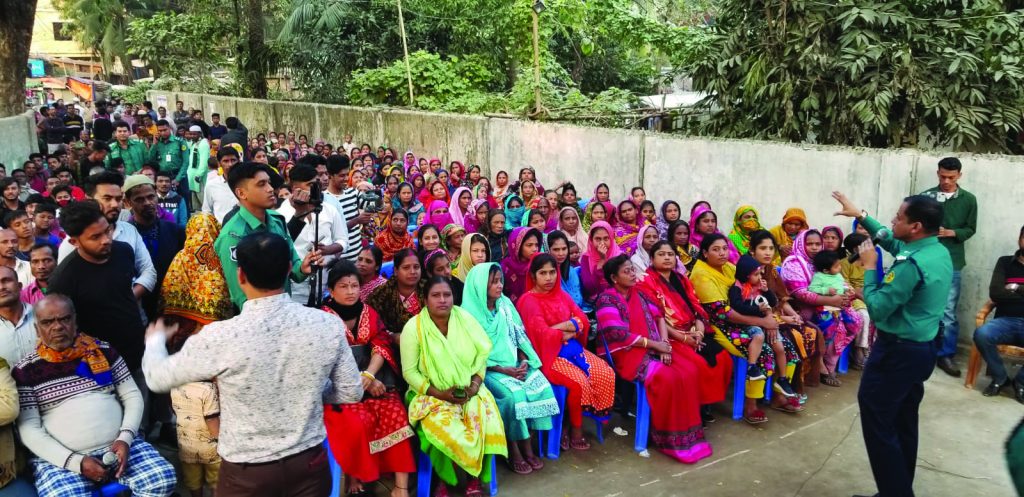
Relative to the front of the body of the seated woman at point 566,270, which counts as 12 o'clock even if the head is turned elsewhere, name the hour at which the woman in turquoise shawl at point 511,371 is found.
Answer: The woman in turquoise shawl is roughly at 2 o'clock from the seated woman.

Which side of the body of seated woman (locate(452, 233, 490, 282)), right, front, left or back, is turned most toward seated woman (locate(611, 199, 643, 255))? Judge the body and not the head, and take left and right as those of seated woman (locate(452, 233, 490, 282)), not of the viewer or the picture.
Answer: left

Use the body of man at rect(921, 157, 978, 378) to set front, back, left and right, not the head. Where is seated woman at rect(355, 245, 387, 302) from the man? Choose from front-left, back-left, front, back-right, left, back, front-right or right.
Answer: front

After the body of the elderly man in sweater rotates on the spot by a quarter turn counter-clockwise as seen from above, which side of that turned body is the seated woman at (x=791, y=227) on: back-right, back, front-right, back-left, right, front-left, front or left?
front

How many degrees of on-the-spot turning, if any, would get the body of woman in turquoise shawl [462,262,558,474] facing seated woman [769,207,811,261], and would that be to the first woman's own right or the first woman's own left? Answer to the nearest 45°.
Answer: approximately 90° to the first woman's own left

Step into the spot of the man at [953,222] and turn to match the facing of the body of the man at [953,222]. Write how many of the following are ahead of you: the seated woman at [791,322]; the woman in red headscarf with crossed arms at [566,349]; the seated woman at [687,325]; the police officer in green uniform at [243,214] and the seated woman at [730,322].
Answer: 5

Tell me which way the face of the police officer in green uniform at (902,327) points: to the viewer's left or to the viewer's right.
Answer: to the viewer's left

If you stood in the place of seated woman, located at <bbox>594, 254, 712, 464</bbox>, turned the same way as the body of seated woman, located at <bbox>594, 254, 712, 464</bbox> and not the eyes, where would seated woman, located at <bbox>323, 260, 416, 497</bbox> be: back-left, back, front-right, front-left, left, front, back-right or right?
right

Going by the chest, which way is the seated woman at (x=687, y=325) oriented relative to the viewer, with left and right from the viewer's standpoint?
facing the viewer and to the right of the viewer

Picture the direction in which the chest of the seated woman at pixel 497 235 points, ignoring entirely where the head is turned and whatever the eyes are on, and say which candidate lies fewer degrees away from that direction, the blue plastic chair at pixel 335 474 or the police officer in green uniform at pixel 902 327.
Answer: the police officer in green uniform

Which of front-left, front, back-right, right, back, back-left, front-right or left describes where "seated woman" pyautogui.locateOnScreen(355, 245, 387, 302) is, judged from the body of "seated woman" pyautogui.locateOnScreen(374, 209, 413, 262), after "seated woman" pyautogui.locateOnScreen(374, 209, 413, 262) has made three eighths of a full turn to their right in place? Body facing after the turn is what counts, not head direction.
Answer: left

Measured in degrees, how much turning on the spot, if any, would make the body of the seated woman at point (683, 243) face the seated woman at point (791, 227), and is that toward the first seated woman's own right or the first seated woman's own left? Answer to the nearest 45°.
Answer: approximately 90° to the first seated woman's own left
